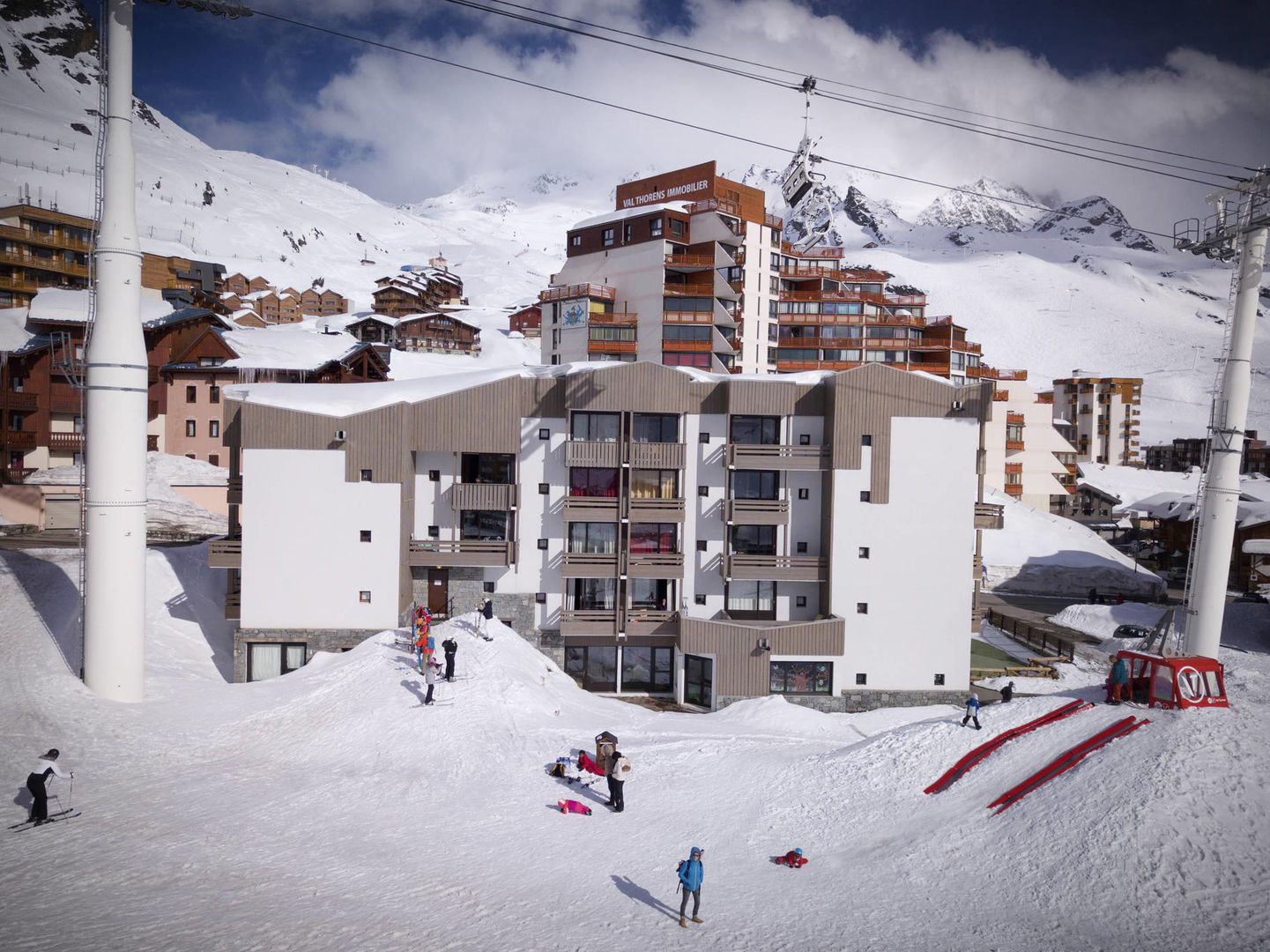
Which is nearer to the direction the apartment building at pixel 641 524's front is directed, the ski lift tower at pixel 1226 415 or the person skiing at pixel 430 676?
the person skiing

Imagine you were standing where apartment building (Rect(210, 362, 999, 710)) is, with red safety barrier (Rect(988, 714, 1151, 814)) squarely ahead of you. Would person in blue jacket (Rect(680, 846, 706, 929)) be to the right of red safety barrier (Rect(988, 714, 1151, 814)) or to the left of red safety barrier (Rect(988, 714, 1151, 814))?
right

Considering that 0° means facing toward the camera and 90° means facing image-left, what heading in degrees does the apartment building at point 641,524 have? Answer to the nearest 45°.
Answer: approximately 0°

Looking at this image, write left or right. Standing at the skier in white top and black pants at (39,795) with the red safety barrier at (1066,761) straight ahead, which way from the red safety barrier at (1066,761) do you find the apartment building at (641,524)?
left
